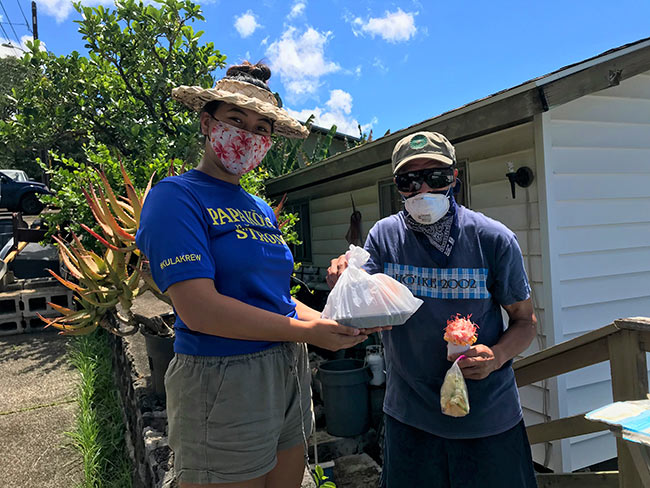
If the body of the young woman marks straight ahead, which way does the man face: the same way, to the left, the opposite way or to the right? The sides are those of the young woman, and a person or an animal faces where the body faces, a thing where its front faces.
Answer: to the right

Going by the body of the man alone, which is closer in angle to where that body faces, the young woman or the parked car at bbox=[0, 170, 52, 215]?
the young woman

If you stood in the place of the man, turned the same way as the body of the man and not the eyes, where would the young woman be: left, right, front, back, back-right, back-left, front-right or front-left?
front-right

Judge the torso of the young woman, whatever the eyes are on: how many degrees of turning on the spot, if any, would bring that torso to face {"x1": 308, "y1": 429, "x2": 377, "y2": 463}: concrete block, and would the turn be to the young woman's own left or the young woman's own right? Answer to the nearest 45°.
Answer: approximately 135° to the young woman's own left

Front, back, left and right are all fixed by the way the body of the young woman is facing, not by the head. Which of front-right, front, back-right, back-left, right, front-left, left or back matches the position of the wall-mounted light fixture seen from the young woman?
left

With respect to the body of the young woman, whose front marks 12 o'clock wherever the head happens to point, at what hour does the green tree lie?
The green tree is roughly at 7 o'clock from the young woman.

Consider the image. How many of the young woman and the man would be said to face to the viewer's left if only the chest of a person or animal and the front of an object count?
0

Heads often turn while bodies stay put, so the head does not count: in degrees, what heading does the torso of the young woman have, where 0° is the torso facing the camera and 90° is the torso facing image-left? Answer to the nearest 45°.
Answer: approximately 315°

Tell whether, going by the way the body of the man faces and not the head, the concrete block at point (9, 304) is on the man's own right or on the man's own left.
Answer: on the man's own right
